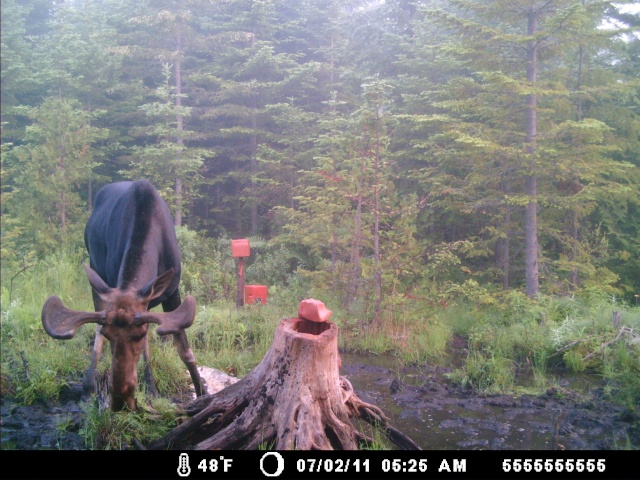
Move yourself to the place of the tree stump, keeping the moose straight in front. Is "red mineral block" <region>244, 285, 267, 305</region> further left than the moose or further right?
right

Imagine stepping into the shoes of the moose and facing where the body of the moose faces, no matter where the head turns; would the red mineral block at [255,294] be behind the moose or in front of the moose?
behind

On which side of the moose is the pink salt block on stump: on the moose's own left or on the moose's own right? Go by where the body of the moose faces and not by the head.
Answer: on the moose's own left

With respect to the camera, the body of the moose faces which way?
toward the camera

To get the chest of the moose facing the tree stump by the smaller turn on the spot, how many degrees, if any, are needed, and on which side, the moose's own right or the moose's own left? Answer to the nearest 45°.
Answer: approximately 45° to the moose's own left

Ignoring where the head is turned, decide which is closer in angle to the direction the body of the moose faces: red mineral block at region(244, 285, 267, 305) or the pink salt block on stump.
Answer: the pink salt block on stump
